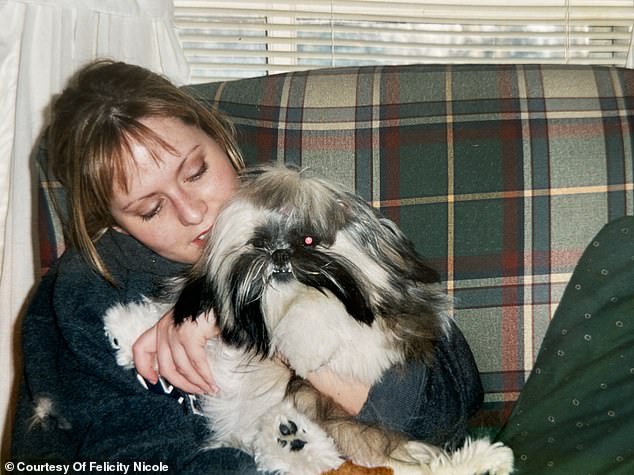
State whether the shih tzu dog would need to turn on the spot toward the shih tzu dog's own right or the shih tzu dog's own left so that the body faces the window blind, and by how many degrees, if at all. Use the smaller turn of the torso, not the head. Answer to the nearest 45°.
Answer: approximately 180°

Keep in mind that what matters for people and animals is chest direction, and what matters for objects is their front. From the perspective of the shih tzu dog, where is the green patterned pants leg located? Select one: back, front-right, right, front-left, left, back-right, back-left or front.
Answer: left

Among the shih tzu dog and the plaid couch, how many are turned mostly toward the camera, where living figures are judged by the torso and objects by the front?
2

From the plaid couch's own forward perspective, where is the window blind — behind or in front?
behind

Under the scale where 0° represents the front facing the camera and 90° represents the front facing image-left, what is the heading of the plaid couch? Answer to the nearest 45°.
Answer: approximately 0°
